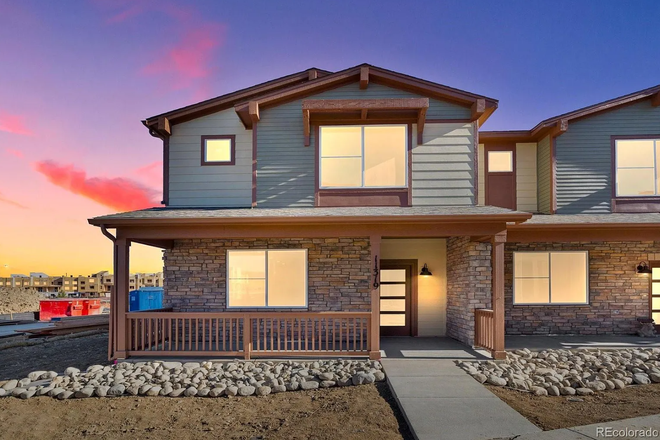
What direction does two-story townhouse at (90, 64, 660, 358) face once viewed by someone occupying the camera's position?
facing the viewer
